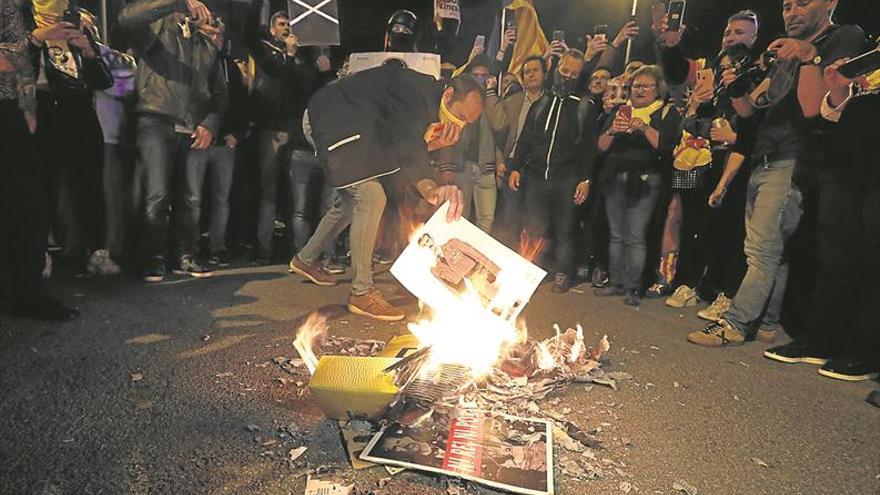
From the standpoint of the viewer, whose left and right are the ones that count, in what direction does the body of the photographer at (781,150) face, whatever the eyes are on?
facing the viewer and to the left of the viewer

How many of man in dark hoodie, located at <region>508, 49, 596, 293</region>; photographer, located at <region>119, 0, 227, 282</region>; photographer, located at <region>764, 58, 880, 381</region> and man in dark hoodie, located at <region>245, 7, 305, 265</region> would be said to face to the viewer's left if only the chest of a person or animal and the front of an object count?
1

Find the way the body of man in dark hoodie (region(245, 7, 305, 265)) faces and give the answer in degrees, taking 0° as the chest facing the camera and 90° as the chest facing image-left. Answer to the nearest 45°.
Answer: approximately 315°

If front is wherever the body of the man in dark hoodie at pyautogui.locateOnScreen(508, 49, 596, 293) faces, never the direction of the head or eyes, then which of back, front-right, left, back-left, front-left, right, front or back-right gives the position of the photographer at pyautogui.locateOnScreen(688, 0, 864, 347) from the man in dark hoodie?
front-left

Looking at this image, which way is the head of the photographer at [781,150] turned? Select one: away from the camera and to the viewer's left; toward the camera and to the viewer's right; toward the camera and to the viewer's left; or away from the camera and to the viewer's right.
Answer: toward the camera and to the viewer's left

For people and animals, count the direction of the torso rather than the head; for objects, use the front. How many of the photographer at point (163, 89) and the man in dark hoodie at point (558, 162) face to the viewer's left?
0

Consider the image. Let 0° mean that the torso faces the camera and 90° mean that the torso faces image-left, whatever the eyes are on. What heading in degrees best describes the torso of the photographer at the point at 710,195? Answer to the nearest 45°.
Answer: approximately 45°

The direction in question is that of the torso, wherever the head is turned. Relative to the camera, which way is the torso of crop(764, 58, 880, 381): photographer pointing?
to the viewer's left

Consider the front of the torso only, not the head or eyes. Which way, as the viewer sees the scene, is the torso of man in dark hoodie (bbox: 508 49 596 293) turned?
toward the camera
